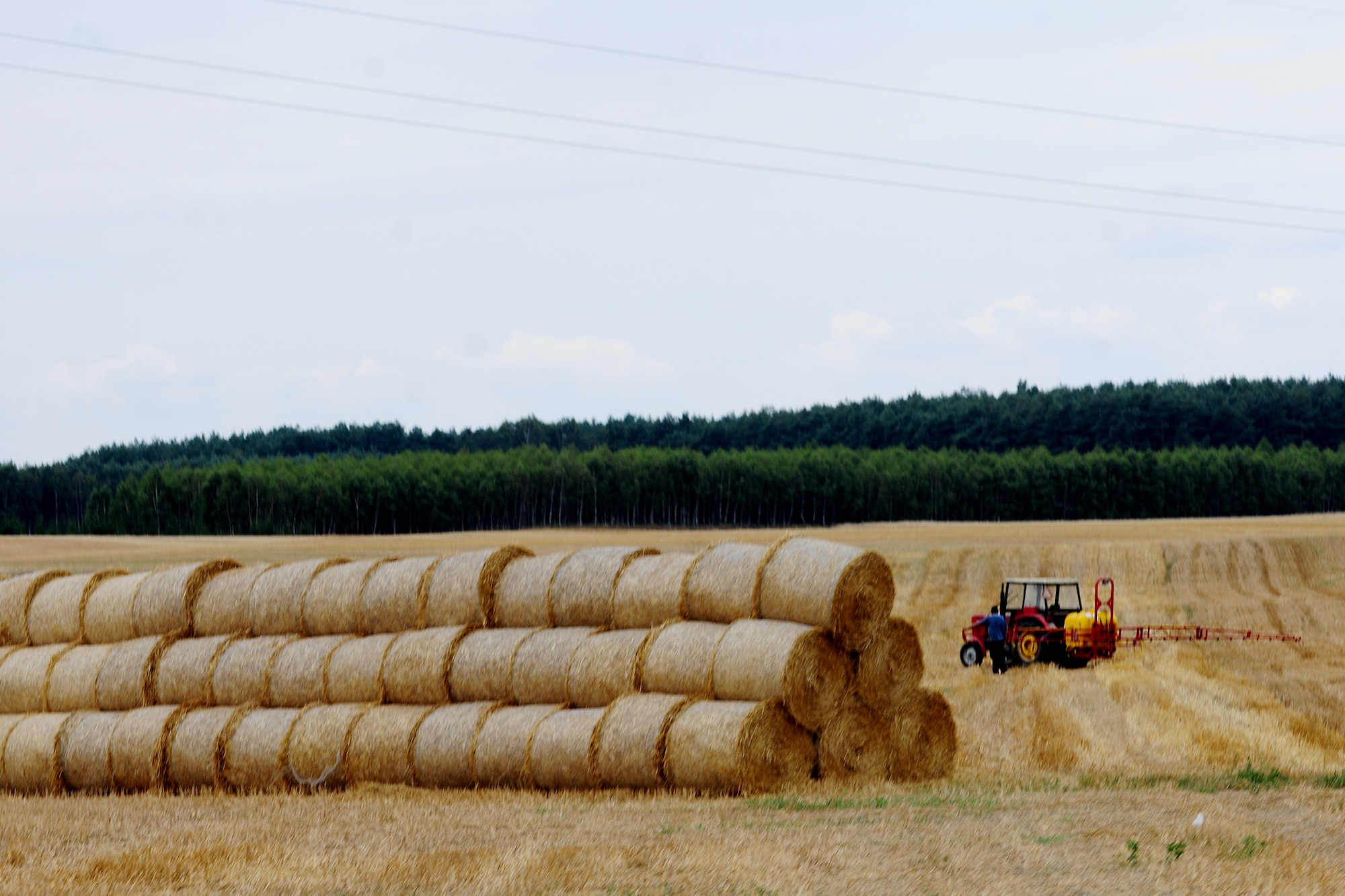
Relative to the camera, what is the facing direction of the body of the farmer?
away from the camera

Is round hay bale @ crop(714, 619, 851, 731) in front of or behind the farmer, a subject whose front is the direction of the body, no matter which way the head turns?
behind

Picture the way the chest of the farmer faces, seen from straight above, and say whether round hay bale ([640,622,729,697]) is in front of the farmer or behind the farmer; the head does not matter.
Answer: behind

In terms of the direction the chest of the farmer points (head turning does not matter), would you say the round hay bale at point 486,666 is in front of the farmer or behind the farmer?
behind

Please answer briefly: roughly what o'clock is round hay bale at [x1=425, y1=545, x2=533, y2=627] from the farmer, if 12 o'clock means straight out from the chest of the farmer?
The round hay bale is roughly at 7 o'clock from the farmer.

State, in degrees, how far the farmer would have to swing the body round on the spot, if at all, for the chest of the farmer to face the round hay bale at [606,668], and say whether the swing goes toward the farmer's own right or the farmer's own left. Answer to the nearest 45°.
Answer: approximately 180°

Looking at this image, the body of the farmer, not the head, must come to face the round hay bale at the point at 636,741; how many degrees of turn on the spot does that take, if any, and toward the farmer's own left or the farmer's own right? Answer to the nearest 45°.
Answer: approximately 180°

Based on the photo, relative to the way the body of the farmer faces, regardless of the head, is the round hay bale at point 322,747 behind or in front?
behind

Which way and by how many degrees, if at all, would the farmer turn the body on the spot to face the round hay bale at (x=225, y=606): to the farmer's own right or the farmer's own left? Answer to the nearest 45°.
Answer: approximately 135° to the farmer's own left

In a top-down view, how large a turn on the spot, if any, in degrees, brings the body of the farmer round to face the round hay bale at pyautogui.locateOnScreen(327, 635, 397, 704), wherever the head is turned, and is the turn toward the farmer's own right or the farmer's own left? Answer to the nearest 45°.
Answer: approximately 135° to the farmer's own left

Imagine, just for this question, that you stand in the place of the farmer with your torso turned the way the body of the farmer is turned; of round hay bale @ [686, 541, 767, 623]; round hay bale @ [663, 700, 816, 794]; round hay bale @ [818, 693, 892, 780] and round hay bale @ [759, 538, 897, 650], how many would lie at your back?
4

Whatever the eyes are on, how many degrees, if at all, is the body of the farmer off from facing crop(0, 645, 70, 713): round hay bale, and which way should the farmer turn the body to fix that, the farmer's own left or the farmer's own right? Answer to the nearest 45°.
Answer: approximately 135° to the farmer's own left

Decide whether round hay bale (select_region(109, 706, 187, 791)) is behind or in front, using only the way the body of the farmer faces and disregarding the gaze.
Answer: behind

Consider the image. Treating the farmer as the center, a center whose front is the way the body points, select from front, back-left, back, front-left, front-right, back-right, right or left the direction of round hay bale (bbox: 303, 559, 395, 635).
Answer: back-left
